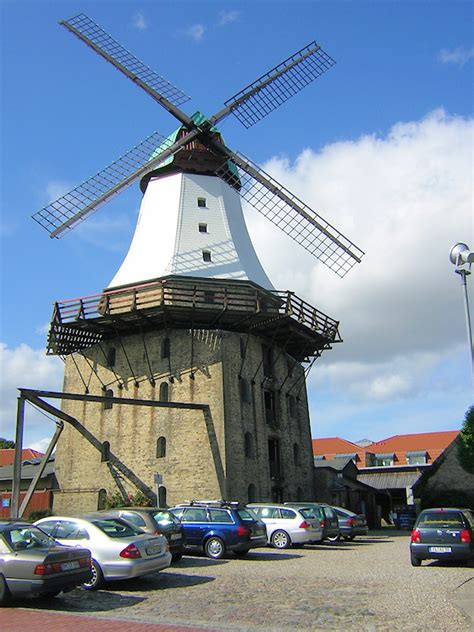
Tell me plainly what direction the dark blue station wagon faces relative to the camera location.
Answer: facing away from the viewer and to the left of the viewer

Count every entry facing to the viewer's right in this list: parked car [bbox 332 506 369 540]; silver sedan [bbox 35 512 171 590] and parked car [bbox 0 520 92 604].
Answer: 0

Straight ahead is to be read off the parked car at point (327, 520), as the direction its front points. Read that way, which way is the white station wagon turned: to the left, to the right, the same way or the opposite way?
the same way

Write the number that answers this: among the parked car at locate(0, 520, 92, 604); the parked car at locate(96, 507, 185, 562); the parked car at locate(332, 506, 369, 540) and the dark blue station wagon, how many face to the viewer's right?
0

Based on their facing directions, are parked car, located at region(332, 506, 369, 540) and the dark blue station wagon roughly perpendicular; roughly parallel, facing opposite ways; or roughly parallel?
roughly parallel

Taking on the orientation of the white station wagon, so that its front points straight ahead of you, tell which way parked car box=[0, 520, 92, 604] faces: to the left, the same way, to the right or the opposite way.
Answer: the same way

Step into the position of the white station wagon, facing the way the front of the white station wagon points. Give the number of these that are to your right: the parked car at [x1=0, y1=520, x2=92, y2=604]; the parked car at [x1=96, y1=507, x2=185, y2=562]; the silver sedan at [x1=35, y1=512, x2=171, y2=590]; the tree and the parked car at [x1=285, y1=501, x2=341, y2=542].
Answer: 2

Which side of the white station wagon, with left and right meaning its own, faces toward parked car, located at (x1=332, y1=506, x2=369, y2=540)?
right

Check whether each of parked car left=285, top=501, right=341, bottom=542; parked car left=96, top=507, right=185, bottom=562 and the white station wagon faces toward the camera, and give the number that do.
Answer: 0

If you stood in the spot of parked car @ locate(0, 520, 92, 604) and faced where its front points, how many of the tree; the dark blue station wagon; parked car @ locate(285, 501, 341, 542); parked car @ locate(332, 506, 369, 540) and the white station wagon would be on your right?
5

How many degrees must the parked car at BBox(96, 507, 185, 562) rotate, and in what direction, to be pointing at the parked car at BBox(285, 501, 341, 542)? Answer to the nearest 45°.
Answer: approximately 90° to its right

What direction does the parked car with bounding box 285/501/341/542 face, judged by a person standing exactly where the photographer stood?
facing away from the viewer and to the left of the viewer

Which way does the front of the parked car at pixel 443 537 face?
away from the camera

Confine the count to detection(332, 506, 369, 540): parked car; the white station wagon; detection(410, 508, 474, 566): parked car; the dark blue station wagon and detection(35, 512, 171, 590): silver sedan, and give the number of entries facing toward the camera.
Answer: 0

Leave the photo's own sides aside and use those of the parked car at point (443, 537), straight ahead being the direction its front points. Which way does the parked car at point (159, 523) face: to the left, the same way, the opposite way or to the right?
to the left

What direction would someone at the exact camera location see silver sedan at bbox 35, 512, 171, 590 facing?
facing away from the viewer and to the left of the viewer

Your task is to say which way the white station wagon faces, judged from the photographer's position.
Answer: facing away from the viewer and to the left of the viewer

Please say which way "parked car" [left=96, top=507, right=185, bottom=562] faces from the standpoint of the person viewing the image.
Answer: facing away from the viewer and to the left of the viewer

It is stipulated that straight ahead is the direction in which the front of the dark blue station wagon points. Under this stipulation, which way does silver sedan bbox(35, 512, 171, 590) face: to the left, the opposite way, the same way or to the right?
the same way
